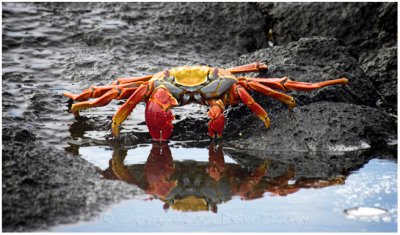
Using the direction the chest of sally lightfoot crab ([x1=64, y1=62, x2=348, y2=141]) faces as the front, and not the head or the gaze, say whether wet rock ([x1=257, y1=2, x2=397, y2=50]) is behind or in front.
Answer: behind

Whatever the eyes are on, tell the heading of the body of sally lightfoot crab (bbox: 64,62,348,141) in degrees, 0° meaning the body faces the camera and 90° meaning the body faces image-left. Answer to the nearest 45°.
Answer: approximately 0°

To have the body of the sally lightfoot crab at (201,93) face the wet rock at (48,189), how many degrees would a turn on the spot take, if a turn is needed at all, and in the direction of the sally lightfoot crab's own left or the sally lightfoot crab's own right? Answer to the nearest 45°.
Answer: approximately 45° to the sally lightfoot crab's own right
